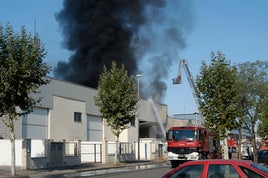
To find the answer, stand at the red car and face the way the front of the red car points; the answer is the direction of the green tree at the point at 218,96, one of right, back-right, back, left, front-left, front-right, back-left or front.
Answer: right

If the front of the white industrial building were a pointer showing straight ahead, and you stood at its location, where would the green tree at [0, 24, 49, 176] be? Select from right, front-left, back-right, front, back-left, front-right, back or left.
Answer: front-right

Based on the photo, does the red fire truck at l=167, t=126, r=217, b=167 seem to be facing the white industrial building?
no

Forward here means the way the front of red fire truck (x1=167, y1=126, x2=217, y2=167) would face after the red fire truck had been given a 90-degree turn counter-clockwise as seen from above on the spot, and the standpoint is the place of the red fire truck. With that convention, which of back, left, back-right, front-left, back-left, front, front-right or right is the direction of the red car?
front-right

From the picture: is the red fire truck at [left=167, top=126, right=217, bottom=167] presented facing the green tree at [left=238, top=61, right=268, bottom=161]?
no

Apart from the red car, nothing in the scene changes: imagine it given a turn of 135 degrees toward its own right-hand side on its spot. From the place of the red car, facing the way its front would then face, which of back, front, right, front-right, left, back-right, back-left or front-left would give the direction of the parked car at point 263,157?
front-left

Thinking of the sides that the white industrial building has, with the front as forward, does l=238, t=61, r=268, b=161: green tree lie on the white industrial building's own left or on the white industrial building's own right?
on the white industrial building's own left

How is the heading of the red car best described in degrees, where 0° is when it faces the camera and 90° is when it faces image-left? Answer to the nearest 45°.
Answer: approximately 90°
